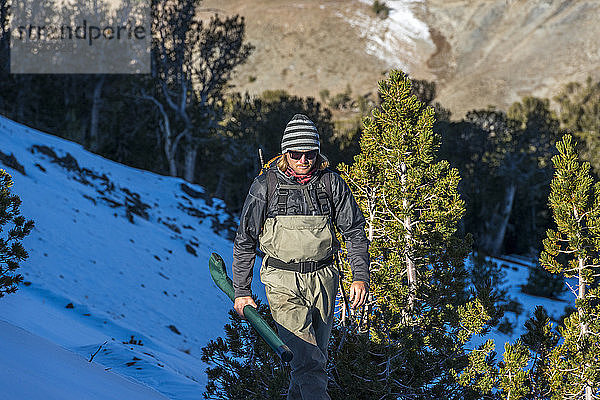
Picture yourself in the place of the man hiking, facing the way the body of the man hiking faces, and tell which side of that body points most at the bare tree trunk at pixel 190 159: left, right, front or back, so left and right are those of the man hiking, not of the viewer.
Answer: back

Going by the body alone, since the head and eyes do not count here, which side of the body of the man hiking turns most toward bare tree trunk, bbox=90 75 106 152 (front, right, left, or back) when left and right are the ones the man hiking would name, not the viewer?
back

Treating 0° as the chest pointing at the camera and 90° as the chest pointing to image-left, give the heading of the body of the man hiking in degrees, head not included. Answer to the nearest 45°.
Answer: approximately 0°

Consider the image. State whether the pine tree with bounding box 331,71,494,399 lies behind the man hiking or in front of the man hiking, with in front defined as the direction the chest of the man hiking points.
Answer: behind

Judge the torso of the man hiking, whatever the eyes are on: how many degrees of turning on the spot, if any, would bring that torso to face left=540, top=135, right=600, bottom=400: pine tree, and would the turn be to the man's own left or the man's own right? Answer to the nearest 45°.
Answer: approximately 135° to the man's own left
